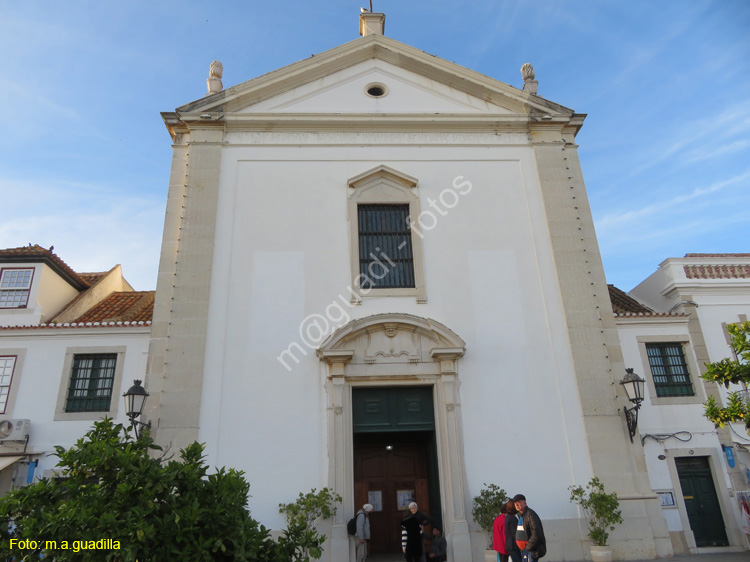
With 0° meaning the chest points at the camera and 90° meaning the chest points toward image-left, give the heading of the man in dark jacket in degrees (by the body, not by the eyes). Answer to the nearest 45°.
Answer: approximately 45°

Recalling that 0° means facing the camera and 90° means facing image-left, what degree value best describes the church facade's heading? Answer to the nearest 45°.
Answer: approximately 0°

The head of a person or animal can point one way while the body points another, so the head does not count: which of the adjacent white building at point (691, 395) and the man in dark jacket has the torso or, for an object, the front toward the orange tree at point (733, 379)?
the adjacent white building

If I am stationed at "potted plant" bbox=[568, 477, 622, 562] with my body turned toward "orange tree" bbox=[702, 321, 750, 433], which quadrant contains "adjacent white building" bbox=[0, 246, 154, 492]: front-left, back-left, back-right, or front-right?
back-right

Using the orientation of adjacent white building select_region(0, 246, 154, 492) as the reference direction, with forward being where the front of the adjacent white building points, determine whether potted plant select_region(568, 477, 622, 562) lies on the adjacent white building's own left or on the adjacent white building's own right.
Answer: on the adjacent white building's own left

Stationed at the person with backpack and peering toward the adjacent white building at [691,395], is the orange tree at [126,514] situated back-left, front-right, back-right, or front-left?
back-right

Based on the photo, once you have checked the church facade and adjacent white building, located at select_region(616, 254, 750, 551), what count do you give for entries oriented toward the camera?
2

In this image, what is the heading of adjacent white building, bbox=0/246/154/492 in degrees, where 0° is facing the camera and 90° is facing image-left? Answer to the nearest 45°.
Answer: approximately 0°

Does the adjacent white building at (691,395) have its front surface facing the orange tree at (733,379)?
yes
